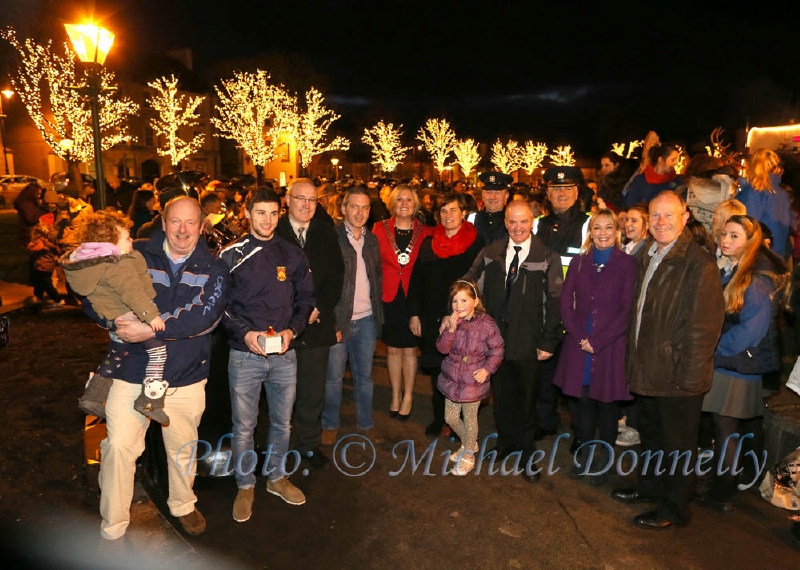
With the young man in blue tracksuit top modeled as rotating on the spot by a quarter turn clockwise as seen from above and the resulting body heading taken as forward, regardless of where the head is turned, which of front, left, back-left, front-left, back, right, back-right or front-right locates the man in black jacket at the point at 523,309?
back

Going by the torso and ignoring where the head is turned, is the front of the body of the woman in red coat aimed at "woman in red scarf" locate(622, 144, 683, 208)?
no

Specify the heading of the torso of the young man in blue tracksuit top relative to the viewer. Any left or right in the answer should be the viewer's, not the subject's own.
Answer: facing the viewer

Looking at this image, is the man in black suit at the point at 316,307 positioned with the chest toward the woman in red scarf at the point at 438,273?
no

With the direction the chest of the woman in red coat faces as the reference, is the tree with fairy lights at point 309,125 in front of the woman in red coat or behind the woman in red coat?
behind

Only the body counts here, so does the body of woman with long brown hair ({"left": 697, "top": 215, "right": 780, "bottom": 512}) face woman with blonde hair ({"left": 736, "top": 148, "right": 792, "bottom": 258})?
no

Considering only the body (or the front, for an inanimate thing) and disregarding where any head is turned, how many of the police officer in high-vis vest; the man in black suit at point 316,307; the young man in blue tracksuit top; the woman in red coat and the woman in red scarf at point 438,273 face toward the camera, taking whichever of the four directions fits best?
5

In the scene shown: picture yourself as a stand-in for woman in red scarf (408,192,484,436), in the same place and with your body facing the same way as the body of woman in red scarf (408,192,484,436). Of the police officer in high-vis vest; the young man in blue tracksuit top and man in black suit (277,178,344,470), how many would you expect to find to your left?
1

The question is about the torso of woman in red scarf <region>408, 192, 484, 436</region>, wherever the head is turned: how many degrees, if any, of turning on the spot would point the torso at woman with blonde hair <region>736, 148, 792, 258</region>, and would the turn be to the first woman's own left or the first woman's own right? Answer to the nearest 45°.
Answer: approximately 90° to the first woman's own left

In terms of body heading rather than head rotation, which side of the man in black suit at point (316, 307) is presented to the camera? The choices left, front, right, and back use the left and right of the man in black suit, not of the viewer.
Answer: front

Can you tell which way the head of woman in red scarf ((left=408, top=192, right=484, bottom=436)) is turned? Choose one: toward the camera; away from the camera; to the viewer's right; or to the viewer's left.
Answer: toward the camera

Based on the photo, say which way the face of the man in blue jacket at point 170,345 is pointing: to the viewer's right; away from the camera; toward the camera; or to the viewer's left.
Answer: toward the camera

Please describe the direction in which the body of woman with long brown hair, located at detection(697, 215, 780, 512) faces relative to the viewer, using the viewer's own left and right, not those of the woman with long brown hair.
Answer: facing to the left of the viewer

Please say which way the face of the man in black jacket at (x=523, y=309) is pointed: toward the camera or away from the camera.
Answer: toward the camera

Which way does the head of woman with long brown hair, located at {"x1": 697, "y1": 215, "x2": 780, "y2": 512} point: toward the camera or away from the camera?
toward the camera

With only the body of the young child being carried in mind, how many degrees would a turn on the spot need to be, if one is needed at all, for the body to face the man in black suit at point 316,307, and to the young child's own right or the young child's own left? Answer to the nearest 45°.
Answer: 0° — they already face them

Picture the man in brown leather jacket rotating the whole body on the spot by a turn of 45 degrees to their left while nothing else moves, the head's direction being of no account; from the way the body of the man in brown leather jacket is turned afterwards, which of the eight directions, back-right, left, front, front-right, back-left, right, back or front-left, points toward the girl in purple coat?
right

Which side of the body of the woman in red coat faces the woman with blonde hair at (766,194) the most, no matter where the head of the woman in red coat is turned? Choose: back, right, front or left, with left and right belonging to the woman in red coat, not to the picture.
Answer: left

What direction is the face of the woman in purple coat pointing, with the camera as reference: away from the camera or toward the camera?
toward the camera

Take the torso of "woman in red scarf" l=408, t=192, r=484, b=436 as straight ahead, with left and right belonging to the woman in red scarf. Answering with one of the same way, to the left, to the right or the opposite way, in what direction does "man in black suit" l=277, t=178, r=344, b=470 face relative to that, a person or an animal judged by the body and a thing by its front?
the same way
